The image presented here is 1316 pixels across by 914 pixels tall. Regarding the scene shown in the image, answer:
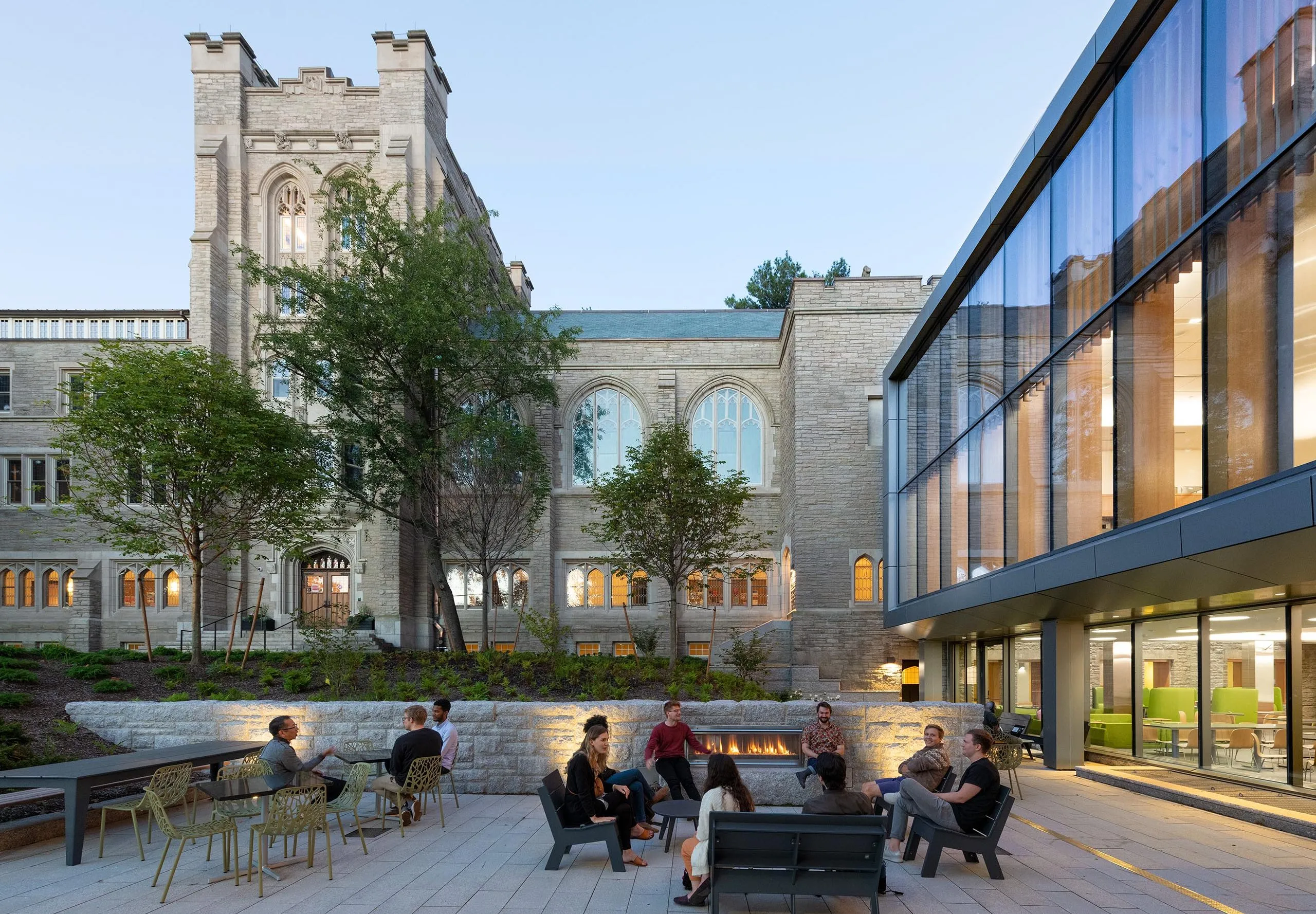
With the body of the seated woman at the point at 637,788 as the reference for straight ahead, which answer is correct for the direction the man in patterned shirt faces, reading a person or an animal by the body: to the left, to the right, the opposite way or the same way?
to the right

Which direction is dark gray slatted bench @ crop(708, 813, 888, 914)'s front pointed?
away from the camera

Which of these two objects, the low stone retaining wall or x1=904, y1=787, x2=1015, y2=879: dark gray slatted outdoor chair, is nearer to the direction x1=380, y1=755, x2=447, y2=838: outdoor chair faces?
the low stone retaining wall

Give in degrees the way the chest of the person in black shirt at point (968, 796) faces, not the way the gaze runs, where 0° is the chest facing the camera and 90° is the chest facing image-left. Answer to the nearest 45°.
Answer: approximately 90°
